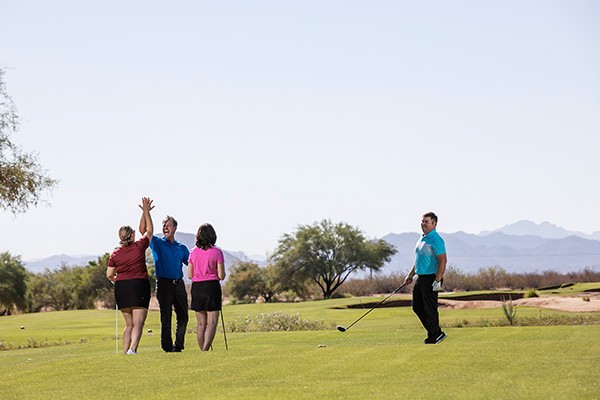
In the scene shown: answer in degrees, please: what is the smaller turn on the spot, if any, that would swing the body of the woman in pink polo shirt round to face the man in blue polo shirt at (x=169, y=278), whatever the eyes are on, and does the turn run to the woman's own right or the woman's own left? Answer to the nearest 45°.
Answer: approximately 45° to the woman's own left

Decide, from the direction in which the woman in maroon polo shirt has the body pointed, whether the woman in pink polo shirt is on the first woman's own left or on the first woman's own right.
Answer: on the first woman's own right

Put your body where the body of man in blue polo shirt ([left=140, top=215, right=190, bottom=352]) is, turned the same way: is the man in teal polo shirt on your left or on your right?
on your left

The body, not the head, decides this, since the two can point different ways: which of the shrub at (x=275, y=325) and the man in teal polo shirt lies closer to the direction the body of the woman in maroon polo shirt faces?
the shrub

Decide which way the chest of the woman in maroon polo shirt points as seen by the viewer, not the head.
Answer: away from the camera

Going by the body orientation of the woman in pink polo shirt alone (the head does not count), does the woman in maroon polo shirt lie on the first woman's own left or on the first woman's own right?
on the first woman's own left

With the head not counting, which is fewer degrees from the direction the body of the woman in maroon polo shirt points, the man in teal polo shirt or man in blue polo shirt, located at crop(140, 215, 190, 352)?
the man in blue polo shirt

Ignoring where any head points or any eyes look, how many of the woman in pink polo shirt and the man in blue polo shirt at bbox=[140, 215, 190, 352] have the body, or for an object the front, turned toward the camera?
1

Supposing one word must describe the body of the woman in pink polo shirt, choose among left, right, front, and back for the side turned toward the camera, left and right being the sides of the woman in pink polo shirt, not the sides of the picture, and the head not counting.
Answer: back

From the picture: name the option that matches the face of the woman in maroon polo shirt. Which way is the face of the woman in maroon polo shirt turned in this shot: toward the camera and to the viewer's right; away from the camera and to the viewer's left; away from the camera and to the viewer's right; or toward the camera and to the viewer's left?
away from the camera and to the viewer's right

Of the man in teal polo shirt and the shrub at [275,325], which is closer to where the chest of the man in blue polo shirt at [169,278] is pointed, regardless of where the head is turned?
the man in teal polo shirt

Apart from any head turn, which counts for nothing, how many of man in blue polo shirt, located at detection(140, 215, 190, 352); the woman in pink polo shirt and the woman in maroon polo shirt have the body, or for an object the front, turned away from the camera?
2
